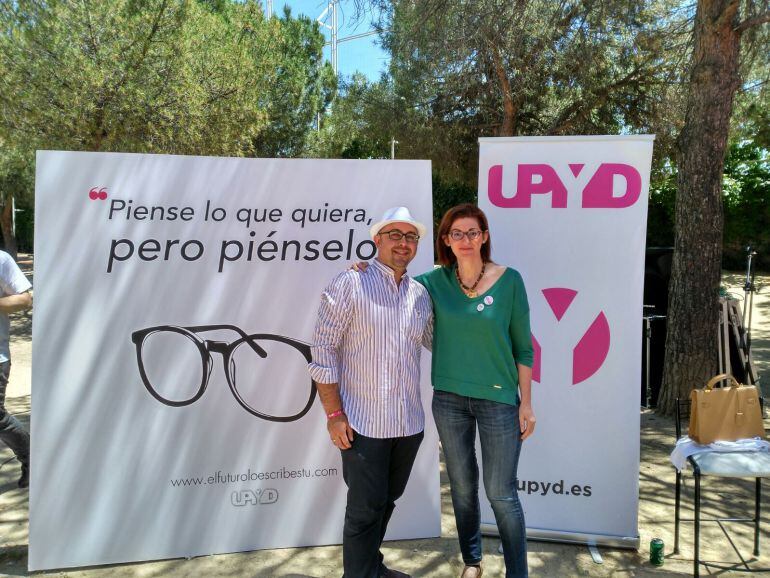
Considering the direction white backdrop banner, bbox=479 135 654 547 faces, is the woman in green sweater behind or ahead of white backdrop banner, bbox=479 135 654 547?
ahead

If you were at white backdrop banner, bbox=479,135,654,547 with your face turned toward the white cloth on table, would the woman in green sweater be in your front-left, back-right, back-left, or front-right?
back-right

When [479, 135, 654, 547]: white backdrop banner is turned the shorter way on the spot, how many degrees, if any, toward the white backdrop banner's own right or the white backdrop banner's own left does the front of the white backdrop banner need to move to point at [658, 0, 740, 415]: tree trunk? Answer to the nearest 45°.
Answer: approximately 180°

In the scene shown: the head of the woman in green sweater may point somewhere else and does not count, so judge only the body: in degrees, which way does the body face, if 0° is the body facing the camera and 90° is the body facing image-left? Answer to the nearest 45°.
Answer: approximately 0°

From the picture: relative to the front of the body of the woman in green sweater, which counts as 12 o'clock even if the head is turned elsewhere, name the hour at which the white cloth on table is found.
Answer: The white cloth on table is roughly at 8 o'clock from the woman in green sweater.

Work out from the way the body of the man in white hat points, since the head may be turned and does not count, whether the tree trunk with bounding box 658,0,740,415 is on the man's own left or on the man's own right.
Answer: on the man's own left

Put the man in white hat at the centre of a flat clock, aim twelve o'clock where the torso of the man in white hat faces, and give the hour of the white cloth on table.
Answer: The white cloth on table is roughly at 10 o'clock from the man in white hat.

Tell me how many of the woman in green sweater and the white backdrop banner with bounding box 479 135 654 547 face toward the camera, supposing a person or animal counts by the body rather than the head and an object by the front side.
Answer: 2

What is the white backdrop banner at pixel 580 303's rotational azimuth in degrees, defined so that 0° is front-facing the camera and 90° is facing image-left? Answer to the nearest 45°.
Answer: approximately 0°

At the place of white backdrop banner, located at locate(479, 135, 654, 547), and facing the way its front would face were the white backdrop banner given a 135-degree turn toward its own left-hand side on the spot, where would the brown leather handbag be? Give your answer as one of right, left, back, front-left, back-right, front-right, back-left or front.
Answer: front-right
